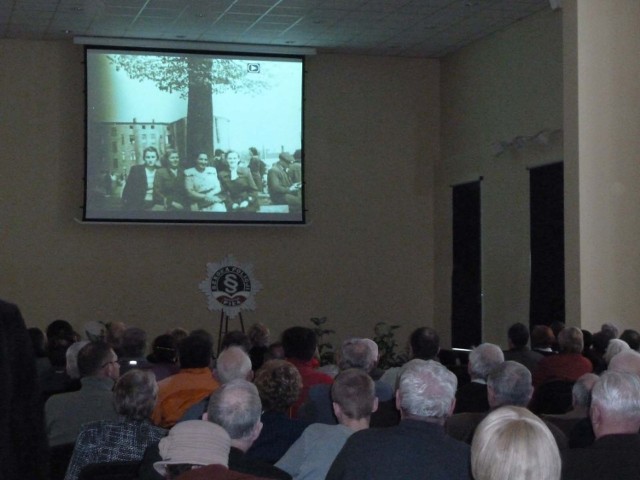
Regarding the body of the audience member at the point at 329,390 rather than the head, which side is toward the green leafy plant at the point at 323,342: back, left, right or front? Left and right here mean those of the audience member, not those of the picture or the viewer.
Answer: front

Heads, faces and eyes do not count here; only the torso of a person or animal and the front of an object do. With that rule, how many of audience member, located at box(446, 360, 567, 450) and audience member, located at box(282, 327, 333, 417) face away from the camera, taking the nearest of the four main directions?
2

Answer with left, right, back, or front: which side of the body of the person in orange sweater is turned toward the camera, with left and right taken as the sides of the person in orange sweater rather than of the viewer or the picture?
back

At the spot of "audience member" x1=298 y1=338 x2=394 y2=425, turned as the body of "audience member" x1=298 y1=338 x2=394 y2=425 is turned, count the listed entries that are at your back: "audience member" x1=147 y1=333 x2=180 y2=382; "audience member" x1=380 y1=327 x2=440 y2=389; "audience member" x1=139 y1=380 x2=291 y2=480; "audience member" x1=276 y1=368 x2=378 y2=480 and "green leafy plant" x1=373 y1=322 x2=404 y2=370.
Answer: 2

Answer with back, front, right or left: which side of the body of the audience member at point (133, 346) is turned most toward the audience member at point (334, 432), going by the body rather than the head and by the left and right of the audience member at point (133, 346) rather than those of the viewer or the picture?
back

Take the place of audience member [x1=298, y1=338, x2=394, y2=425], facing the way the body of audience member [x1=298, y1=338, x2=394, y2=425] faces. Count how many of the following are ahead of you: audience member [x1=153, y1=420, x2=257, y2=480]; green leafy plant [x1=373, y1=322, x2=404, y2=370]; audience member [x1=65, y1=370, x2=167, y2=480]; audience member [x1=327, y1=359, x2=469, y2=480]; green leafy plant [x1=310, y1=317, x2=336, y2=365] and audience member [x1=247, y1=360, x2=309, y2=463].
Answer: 2

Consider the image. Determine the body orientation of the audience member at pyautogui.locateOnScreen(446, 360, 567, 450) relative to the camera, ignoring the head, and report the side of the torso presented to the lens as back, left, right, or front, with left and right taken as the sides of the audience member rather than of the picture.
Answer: back

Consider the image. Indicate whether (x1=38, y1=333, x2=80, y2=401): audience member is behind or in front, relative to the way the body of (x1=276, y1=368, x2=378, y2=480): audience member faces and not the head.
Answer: in front

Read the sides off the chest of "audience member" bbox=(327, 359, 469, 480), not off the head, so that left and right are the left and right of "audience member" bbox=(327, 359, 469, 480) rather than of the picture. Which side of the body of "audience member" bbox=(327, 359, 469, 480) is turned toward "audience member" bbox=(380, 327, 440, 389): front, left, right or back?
front

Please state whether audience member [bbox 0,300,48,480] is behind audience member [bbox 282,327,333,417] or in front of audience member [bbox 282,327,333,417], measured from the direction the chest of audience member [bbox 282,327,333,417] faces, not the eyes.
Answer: behind

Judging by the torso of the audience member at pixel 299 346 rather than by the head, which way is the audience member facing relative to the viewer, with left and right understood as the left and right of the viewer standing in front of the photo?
facing away from the viewer

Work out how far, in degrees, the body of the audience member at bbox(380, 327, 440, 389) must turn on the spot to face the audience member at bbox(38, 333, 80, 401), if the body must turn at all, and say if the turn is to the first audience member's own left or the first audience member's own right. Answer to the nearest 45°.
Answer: approximately 90° to the first audience member's own left

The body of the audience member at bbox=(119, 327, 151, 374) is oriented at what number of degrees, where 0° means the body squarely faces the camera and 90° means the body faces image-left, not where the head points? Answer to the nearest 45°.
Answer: approximately 180°

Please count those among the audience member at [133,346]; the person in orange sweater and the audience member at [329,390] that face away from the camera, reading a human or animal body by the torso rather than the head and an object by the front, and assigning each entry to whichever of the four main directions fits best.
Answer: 3

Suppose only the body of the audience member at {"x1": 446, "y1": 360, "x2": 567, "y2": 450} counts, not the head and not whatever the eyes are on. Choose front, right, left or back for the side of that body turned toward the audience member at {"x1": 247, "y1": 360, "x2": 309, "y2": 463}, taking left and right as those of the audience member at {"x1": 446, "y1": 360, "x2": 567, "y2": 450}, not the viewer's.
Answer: left

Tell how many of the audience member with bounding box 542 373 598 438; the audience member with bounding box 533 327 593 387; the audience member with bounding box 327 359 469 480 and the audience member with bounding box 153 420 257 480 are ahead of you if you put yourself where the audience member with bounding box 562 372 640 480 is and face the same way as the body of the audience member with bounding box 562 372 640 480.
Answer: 2

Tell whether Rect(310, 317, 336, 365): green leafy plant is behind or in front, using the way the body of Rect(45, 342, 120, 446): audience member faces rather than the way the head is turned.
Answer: in front

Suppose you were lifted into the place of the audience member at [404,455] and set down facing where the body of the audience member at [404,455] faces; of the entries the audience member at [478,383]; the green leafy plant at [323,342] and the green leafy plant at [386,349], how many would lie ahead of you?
3

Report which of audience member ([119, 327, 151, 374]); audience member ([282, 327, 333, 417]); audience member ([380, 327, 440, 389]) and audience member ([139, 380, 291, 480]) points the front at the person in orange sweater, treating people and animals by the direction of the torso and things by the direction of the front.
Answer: audience member ([139, 380, 291, 480])

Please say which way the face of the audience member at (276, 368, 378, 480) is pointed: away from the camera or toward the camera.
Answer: away from the camera

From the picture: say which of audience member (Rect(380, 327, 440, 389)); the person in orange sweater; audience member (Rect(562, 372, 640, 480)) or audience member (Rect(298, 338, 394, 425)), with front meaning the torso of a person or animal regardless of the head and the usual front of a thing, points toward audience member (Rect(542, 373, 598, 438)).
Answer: audience member (Rect(562, 372, 640, 480))
